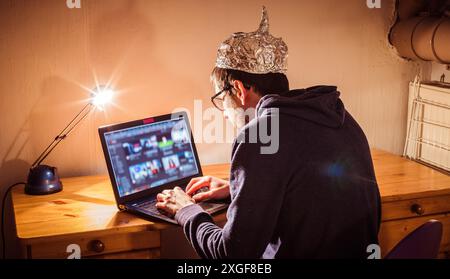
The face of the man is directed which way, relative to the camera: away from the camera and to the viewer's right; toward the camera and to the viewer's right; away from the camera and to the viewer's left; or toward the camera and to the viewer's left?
away from the camera and to the viewer's left

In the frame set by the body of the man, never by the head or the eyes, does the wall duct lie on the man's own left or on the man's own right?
on the man's own right

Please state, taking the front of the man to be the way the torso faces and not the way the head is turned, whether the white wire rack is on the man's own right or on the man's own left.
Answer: on the man's own right

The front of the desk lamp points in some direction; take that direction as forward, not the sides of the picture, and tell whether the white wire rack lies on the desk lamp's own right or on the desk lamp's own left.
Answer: on the desk lamp's own left

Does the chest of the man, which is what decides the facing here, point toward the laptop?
yes

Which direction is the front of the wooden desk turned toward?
toward the camera

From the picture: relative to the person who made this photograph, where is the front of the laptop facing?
facing the viewer and to the right of the viewer

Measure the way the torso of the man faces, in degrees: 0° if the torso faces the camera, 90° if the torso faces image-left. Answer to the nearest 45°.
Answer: approximately 135°

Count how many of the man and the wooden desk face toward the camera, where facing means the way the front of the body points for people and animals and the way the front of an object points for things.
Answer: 1

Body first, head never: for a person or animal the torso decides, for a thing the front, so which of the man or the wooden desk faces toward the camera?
the wooden desk

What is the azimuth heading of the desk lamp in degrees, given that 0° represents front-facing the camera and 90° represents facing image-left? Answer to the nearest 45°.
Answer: approximately 315°

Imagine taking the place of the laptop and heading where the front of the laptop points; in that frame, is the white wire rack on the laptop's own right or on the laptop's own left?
on the laptop's own left

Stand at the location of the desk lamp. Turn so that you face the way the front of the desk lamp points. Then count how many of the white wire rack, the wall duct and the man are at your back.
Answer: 0
